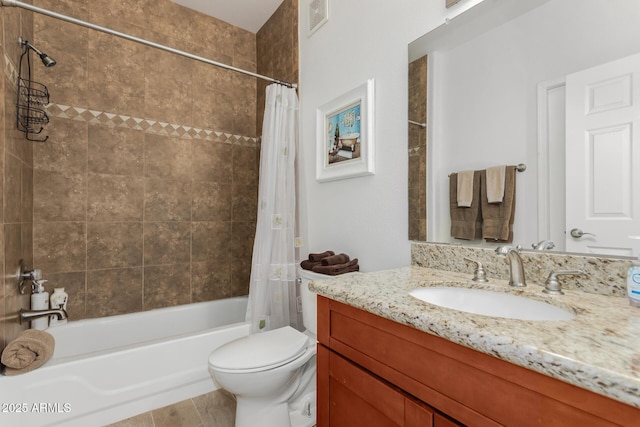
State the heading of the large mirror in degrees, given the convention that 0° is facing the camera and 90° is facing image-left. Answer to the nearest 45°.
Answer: approximately 45°

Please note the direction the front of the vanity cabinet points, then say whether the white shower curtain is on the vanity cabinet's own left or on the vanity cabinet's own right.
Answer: on the vanity cabinet's own right

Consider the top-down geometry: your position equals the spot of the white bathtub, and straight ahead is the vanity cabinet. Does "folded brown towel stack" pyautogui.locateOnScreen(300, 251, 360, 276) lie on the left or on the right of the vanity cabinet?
left

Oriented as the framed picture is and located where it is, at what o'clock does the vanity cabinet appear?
The vanity cabinet is roughly at 10 o'clock from the framed picture.

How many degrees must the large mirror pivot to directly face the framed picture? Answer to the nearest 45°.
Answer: approximately 45° to its right

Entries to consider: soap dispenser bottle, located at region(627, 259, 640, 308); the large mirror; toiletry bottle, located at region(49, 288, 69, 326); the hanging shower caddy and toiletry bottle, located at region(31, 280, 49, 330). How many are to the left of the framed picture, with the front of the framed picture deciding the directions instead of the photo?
2

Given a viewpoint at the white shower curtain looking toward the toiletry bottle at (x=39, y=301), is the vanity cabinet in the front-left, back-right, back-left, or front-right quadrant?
back-left
